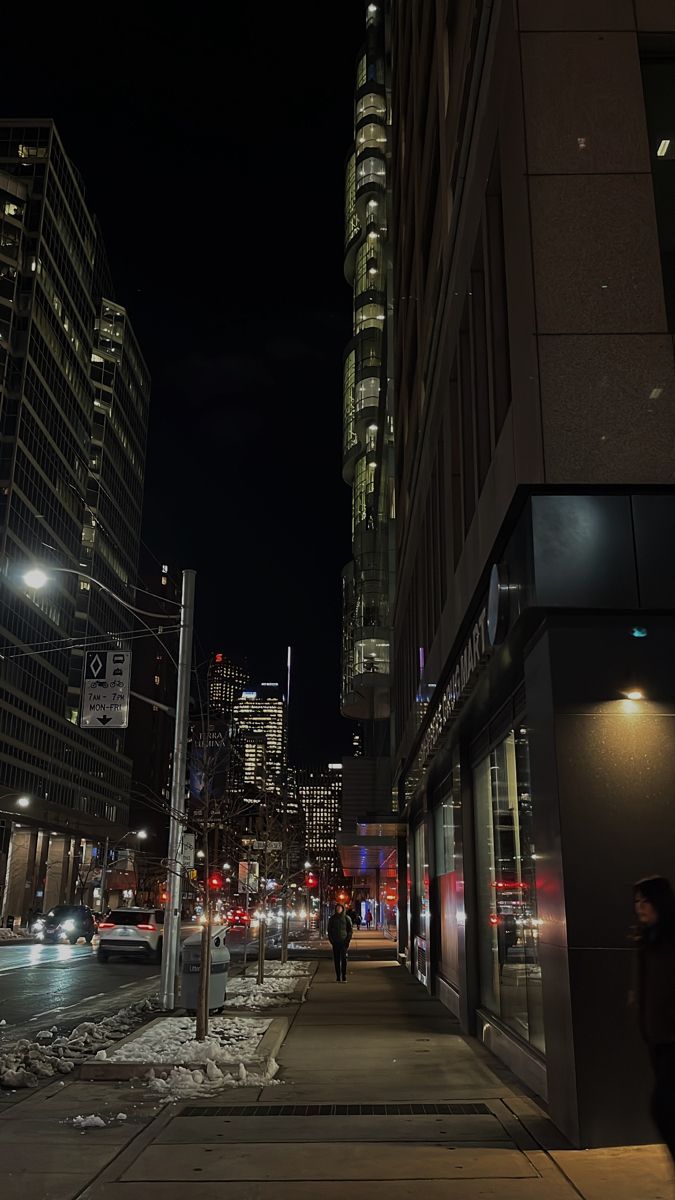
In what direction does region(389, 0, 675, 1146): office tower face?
to the viewer's left

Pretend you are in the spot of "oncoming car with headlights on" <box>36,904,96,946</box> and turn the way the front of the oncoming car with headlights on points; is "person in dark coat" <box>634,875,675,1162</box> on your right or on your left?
on your left

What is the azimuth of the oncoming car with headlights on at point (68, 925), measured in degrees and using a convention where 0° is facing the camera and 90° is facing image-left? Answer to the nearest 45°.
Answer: approximately 45°

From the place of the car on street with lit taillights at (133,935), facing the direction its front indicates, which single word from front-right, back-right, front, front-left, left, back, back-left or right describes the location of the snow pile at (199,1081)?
back

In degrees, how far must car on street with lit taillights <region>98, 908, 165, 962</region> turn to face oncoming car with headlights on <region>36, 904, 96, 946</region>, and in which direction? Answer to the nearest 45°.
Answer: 0° — it already faces it

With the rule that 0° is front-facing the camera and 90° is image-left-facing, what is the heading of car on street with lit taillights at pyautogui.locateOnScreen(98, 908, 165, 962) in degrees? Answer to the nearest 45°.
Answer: approximately 180°

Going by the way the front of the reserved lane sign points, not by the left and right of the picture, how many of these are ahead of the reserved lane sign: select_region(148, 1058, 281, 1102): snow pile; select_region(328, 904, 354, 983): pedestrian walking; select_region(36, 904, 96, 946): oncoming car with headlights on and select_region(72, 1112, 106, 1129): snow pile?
2

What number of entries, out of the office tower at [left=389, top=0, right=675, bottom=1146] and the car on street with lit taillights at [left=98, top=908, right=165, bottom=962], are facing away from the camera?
1

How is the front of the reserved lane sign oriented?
toward the camera

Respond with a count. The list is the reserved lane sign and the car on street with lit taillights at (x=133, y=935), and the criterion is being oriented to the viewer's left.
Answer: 0

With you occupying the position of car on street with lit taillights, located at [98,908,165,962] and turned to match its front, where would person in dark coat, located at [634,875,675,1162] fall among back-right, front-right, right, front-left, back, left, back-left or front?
back

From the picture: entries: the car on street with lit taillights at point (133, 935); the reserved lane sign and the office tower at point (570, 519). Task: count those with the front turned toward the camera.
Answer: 1

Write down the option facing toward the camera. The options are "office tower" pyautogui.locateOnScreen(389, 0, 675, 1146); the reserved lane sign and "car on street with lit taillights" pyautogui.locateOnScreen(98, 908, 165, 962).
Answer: the reserved lane sign
